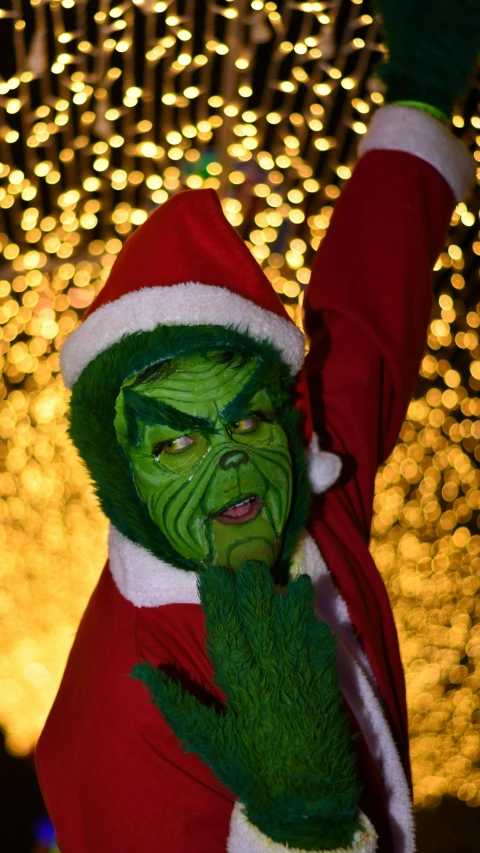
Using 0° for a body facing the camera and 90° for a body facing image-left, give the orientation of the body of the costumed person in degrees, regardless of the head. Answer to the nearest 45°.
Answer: approximately 315°
